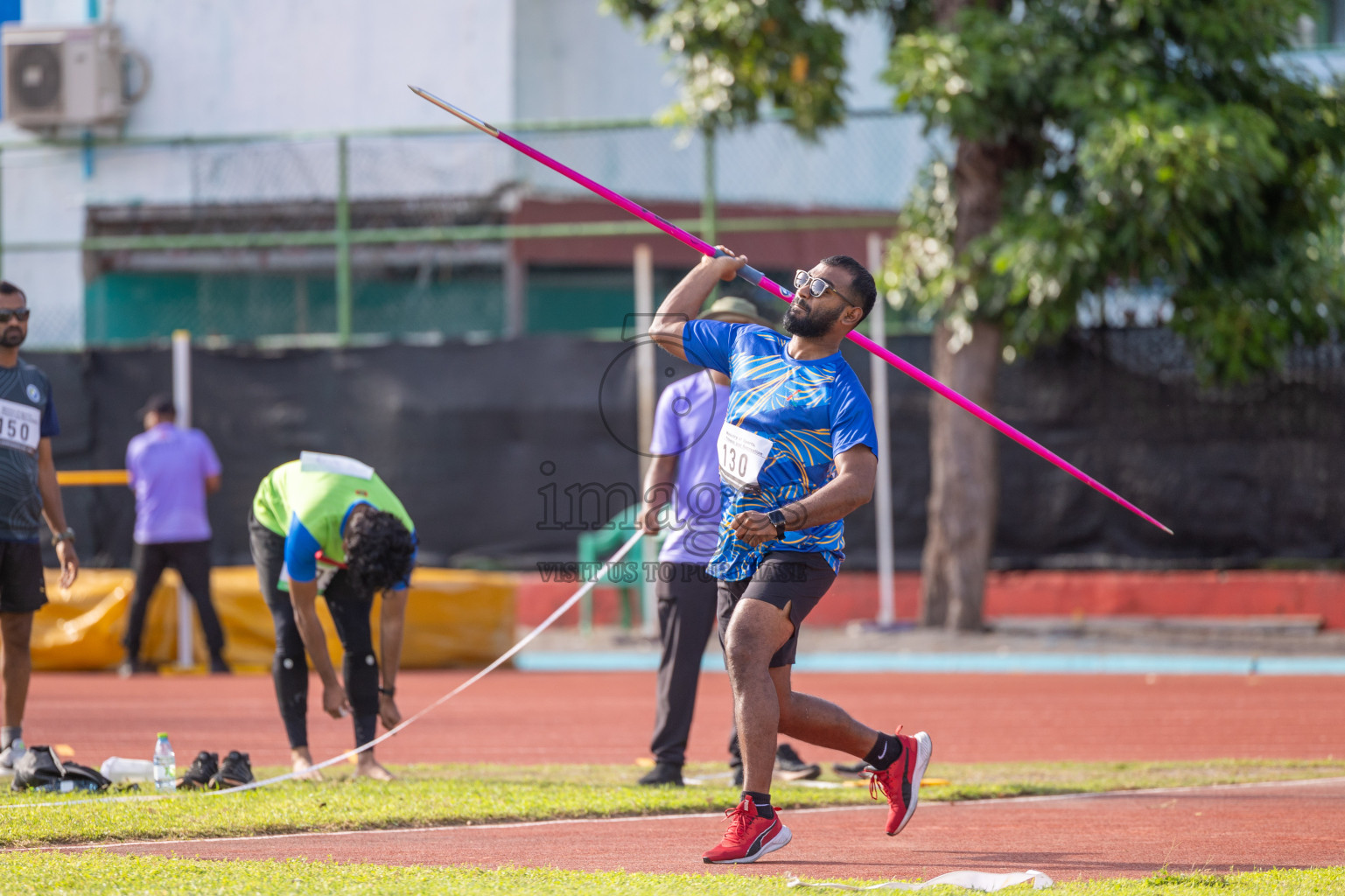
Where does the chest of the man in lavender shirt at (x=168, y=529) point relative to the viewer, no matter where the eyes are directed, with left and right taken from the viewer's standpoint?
facing away from the viewer

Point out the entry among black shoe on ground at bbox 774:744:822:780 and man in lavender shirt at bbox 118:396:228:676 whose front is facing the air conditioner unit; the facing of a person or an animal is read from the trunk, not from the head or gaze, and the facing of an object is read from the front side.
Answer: the man in lavender shirt

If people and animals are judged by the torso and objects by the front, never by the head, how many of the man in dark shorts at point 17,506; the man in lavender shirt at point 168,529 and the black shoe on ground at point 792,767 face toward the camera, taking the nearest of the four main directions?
1

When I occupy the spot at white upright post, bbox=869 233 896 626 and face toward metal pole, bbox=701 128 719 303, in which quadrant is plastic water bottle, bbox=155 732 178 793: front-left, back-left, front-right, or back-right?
back-left

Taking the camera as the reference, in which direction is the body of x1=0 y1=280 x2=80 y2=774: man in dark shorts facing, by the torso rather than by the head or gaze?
toward the camera

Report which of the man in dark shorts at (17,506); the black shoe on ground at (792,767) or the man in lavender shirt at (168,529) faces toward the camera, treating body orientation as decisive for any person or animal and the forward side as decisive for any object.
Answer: the man in dark shorts

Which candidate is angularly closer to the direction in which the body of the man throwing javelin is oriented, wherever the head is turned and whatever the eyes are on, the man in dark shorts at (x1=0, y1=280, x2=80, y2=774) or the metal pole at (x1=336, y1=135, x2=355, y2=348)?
the man in dark shorts

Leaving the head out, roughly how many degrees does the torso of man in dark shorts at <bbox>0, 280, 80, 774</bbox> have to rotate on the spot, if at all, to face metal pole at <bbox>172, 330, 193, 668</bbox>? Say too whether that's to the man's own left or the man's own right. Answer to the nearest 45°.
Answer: approximately 180°

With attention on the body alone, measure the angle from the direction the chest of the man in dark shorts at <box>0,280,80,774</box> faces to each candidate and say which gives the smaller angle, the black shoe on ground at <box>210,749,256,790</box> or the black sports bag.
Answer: the black sports bag

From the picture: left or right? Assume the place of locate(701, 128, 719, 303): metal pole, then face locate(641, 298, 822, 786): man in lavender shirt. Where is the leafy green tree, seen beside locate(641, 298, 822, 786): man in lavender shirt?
left

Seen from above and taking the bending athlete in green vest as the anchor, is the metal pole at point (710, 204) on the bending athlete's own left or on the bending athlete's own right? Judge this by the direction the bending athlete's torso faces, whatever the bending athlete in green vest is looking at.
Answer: on the bending athlete's own left

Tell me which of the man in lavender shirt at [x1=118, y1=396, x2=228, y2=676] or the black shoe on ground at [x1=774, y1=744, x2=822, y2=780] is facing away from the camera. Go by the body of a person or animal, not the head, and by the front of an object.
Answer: the man in lavender shirt
